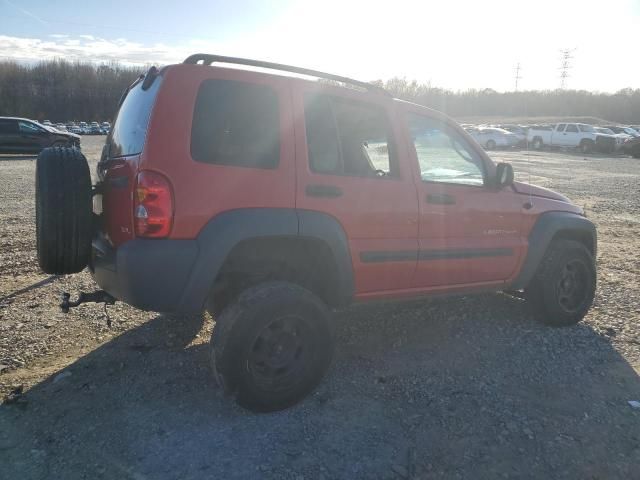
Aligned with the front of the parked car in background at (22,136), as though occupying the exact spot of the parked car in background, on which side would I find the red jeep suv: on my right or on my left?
on my right

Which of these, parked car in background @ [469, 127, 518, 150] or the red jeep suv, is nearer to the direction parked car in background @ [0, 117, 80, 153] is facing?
the parked car in background

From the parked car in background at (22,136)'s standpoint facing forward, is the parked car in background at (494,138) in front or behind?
in front

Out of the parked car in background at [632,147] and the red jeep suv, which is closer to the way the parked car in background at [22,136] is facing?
the parked car in background

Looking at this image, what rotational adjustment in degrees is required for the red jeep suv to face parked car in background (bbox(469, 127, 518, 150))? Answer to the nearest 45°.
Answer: approximately 45° to its left

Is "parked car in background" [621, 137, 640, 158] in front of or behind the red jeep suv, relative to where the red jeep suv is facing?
in front

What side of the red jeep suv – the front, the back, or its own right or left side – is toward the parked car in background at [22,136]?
left

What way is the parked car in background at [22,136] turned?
to the viewer's right

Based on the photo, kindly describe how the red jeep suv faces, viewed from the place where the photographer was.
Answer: facing away from the viewer and to the right of the viewer

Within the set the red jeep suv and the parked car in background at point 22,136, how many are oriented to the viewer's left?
0
